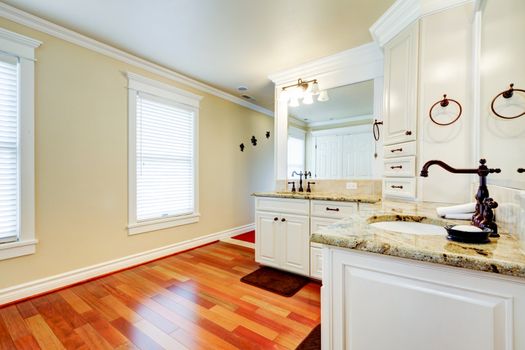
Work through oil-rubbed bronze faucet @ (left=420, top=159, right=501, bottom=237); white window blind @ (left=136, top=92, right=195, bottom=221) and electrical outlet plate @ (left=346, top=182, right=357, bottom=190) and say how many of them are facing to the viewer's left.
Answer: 1

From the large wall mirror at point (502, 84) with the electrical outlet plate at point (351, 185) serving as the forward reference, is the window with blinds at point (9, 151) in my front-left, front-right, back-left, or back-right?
front-left

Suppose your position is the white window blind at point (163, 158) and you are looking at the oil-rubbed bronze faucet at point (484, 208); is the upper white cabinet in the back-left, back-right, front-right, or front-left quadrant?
front-left

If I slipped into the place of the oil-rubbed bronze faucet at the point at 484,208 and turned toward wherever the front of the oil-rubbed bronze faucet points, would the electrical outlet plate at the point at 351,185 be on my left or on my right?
on my right

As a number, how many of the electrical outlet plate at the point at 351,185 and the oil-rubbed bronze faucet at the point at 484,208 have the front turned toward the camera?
1

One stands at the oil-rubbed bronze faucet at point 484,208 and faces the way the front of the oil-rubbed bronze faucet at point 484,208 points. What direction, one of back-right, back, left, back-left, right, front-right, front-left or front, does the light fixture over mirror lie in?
front-right

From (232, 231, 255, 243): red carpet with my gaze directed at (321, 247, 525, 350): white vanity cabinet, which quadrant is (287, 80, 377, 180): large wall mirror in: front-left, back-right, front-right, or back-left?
front-left

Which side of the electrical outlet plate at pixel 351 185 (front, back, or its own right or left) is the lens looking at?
front

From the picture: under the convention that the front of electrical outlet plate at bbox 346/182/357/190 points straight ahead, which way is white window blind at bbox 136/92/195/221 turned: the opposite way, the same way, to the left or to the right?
to the left

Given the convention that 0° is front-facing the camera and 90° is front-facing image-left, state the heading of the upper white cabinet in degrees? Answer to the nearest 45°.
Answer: approximately 45°

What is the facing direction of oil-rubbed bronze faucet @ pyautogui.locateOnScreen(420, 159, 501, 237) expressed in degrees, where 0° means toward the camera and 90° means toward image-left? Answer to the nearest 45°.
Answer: approximately 90°

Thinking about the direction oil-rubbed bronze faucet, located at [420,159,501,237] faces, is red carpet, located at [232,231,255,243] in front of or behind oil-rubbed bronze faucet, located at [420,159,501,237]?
in front

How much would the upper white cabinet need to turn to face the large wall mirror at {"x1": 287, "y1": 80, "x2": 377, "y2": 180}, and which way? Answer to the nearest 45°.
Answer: approximately 90° to its right

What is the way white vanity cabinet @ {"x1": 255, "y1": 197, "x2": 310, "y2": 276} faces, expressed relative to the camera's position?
facing the viewer and to the left of the viewer

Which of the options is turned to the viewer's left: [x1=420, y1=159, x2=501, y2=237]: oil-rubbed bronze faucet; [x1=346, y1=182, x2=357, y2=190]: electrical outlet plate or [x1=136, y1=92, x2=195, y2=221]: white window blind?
the oil-rubbed bronze faucet
